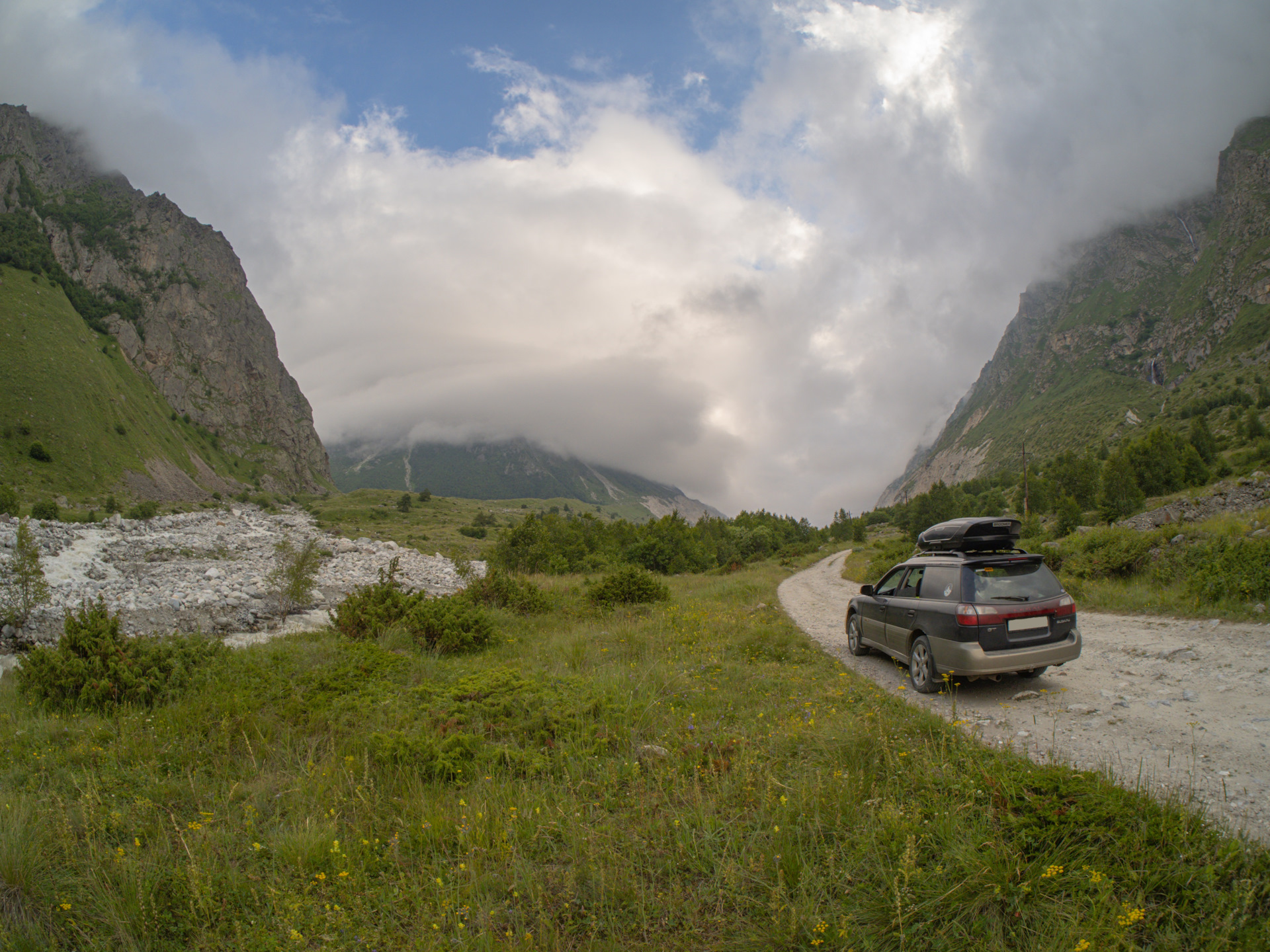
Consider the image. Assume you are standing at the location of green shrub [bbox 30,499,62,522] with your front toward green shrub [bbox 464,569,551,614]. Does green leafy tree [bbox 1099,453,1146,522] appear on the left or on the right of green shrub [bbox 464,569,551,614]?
left

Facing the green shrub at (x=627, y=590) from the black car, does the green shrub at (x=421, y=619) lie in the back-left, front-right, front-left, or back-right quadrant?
front-left

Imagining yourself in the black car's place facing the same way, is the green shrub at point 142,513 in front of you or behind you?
in front

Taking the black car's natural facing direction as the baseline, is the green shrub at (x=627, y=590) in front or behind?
in front

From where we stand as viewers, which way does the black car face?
facing away from the viewer and to the left of the viewer

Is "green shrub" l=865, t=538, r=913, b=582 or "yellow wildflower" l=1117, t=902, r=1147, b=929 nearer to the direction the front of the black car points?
the green shrub

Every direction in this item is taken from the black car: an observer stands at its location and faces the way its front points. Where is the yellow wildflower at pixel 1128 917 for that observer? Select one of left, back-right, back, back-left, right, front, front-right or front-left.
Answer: back-left

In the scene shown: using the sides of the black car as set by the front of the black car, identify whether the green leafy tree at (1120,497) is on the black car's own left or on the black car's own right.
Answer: on the black car's own right

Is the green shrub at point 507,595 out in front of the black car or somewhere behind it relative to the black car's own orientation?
in front

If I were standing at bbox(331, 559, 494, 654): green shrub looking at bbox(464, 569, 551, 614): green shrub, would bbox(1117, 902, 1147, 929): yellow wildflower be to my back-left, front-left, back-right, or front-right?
back-right

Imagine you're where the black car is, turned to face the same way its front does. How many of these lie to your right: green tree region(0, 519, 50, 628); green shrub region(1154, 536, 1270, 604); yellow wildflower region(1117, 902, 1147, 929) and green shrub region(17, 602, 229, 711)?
1
